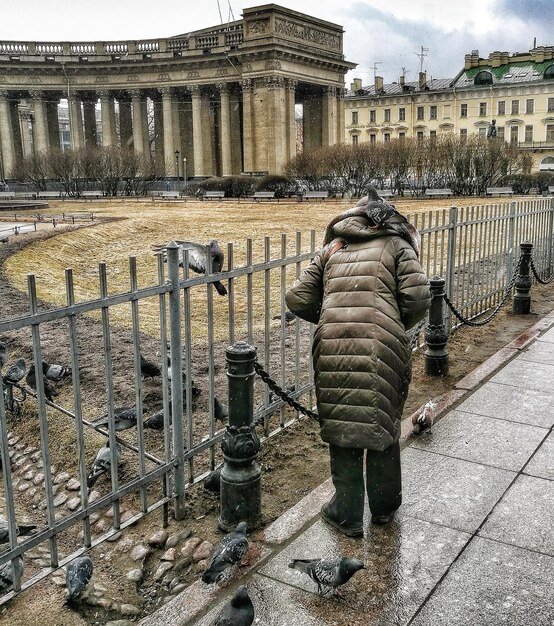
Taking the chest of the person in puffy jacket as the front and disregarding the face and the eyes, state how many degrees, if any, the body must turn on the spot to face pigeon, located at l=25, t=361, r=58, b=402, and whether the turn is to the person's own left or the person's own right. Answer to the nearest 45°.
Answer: approximately 45° to the person's own left

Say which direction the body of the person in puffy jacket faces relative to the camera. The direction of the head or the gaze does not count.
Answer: away from the camera

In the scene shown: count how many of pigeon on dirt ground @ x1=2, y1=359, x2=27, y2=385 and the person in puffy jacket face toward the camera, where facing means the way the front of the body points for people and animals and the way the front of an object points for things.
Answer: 0

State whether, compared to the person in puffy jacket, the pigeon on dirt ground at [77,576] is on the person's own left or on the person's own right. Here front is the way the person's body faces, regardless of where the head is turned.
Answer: on the person's own left
